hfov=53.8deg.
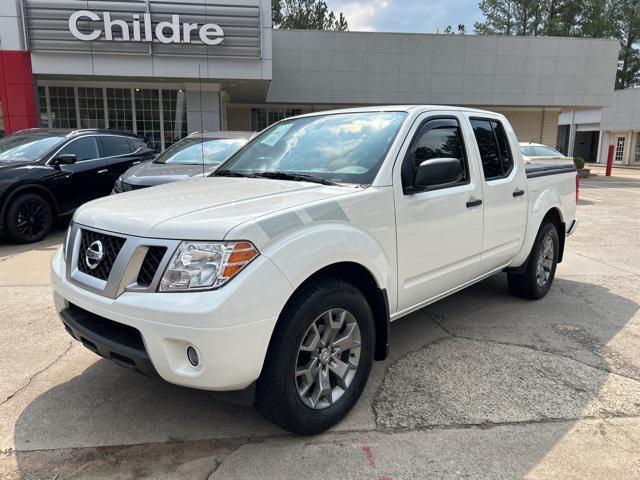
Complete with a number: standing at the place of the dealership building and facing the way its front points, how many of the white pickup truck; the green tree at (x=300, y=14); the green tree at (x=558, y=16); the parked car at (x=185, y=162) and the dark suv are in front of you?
3

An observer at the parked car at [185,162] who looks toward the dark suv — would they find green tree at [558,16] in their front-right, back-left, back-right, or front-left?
back-right

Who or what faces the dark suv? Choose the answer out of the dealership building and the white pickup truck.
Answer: the dealership building

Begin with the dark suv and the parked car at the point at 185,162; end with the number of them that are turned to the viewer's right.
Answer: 0

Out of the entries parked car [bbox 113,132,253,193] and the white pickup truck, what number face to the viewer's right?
0

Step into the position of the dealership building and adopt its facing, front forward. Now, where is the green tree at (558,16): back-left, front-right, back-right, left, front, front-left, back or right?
back-left

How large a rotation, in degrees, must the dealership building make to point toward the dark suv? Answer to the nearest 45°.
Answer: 0° — it already faces it

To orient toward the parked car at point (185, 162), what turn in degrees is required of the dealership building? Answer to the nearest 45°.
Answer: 0° — it already faces it

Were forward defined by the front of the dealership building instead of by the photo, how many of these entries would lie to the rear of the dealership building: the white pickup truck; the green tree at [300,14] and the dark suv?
1

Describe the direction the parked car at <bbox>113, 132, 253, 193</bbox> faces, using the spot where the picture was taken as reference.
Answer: facing the viewer and to the left of the viewer

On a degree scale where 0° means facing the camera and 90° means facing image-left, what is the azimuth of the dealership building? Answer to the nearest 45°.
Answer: approximately 0°
